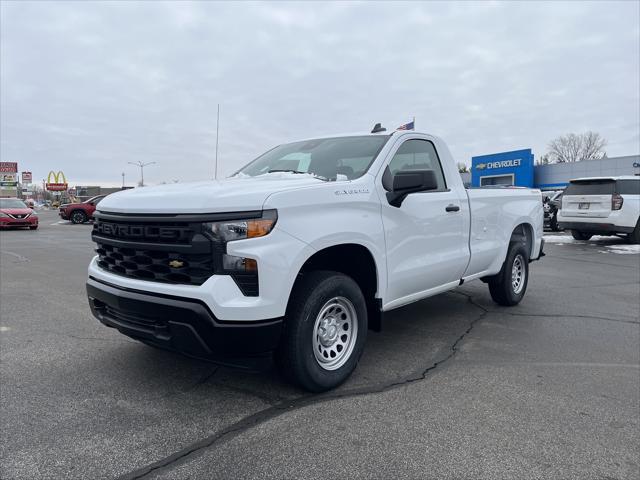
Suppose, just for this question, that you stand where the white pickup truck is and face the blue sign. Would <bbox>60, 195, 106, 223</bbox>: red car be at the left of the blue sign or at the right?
left

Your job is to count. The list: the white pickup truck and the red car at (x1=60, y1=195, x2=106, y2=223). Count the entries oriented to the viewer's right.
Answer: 0

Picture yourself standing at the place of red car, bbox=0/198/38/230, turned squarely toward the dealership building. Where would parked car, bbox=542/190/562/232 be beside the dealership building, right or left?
right

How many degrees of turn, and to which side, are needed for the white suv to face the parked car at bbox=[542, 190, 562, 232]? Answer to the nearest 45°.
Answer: approximately 45° to its left

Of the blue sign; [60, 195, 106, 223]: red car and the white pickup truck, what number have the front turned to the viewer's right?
0

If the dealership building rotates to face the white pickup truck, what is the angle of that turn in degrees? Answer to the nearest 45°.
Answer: approximately 45° to its left

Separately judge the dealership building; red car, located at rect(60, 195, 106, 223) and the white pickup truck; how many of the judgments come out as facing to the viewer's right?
0

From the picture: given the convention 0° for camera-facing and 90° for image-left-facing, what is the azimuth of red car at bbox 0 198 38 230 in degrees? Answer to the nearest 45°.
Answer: approximately 315°

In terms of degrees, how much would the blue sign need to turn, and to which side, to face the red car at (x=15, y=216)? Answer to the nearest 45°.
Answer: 0° — it already faces it

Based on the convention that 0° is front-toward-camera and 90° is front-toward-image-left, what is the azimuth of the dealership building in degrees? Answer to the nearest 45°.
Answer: approximately 45°

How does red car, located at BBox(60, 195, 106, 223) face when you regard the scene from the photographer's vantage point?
facing the viewer and to the left of the viewer

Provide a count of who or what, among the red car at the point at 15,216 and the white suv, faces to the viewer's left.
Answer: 0

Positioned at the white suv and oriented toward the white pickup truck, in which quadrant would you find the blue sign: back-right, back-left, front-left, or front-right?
back-right

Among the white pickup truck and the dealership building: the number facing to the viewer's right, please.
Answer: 0
